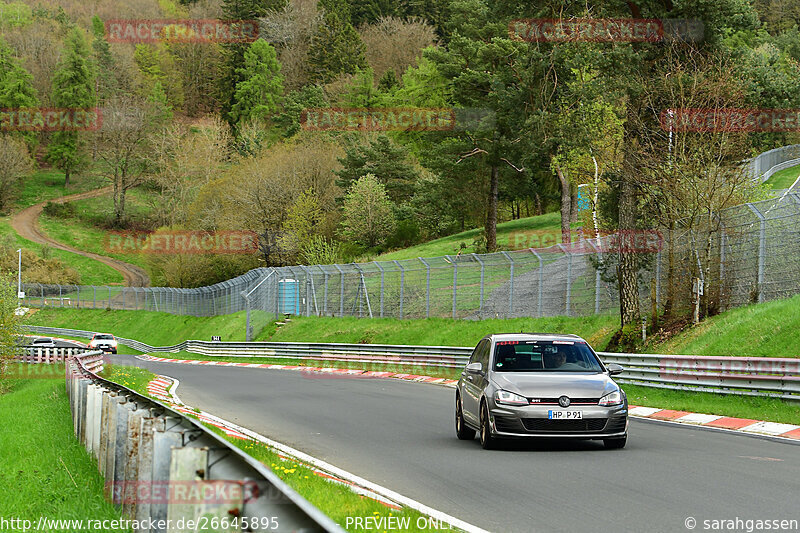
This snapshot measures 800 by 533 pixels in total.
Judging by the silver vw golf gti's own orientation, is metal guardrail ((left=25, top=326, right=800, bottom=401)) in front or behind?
behind

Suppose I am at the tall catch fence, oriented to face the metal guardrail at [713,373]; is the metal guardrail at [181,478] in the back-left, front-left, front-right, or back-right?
front-right

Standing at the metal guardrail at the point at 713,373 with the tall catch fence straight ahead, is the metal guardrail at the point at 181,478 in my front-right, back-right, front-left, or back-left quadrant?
back-left

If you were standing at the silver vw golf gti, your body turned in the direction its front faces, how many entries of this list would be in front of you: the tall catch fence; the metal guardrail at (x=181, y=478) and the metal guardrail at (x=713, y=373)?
1

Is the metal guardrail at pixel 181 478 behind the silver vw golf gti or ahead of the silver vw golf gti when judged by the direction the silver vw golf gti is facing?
ahead

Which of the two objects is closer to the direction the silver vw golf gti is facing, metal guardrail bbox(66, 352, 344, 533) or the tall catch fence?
the metal guardrail

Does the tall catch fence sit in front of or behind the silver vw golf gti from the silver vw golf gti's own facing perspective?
behind

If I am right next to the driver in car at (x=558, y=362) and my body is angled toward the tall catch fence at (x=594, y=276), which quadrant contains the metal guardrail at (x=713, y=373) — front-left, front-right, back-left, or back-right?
front-right

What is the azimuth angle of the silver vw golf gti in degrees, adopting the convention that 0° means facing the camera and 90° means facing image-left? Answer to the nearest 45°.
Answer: approximately 0°
